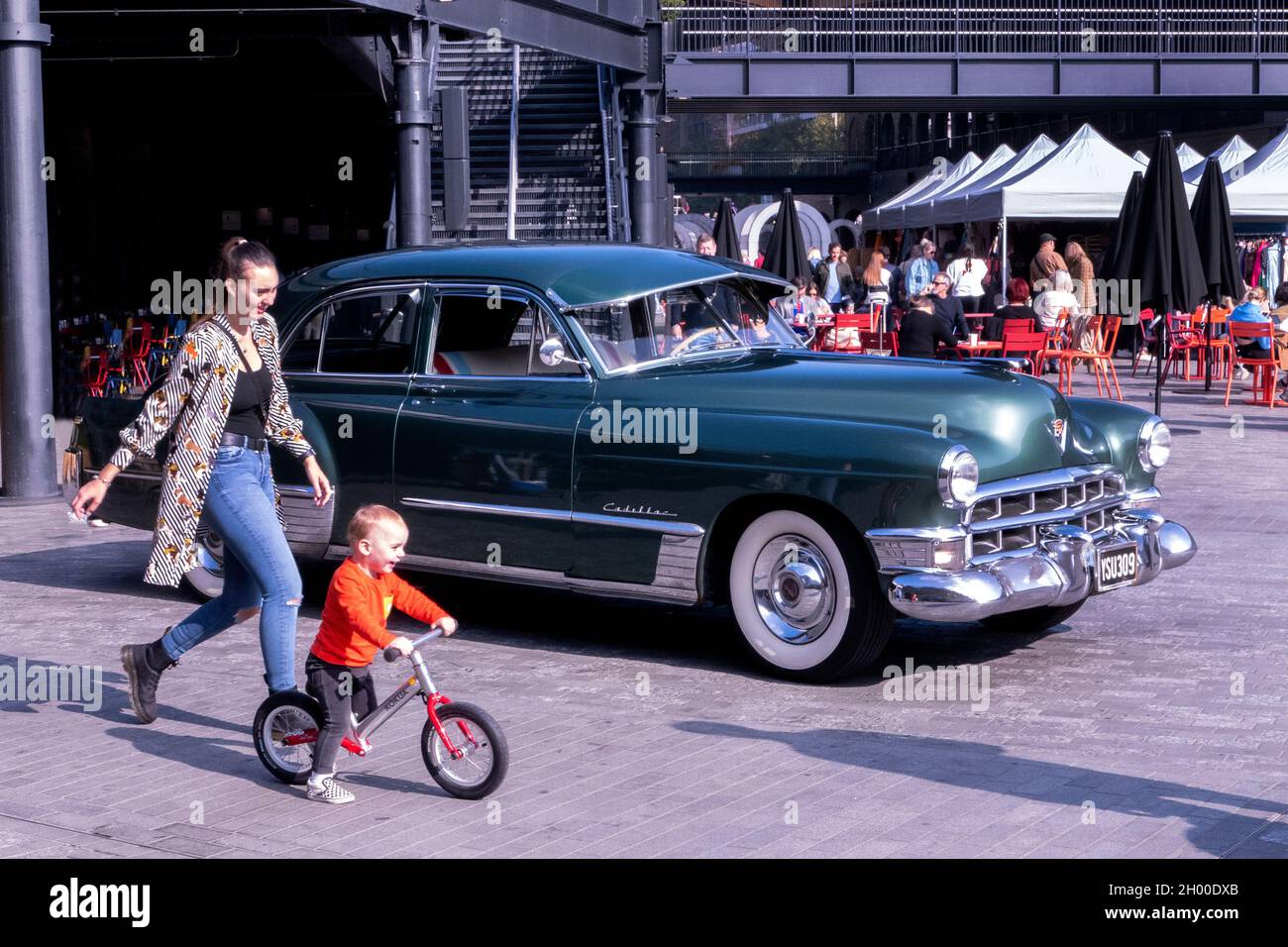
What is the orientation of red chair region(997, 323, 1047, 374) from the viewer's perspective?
away from the camera

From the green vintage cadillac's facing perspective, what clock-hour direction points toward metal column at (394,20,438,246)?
The metal column is roughly at 7 o'clock from the green vintage cadillac.

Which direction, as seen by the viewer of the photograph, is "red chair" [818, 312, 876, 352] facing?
facing away from the viewer and to the left of the viewer

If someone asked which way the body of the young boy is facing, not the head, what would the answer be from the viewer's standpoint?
to the viewer's right

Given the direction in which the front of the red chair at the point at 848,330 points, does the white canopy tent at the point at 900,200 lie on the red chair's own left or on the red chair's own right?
on the red chair's own right

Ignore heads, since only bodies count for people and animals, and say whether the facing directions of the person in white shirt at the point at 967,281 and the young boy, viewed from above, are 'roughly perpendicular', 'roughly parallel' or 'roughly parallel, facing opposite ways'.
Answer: roughly perpendicular

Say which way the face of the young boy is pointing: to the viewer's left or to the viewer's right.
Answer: to the viewer's right

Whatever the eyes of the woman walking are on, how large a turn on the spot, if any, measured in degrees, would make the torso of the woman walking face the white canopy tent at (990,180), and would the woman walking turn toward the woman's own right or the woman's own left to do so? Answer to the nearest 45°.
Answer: approximately 90° to the woman's own left

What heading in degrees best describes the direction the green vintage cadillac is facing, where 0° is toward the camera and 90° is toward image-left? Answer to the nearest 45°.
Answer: approximately 315°

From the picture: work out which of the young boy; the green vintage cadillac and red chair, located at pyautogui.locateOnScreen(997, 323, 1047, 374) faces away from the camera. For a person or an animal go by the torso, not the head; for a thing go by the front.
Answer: the red chair
